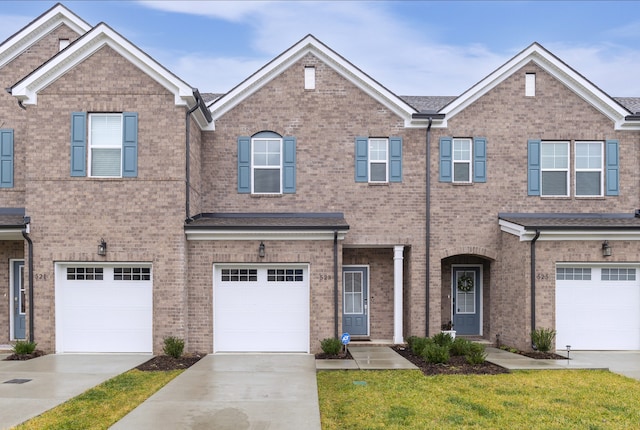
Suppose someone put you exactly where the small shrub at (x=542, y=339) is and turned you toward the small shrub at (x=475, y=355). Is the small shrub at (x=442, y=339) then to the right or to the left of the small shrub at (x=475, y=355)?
right

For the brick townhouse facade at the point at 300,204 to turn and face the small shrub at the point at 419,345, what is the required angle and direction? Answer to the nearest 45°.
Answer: approximately 45° to its left

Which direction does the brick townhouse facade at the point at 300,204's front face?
toward the camera

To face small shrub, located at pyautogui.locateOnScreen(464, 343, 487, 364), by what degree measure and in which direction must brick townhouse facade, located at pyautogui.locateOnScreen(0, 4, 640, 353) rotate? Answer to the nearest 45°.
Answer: approximately 45° to its left

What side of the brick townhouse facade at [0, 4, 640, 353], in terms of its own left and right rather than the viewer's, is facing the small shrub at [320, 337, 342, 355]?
front

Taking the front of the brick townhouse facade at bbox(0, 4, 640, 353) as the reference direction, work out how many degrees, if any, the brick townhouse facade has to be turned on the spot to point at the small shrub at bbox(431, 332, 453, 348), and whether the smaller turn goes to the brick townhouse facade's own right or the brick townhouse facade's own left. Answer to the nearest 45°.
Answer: approximately 45° to the brick townhouse facade's own left
